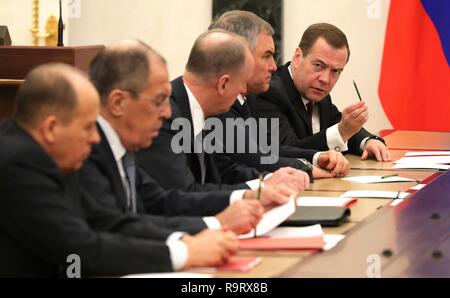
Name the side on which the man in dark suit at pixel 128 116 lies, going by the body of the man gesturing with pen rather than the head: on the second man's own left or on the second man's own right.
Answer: on the second man's own right

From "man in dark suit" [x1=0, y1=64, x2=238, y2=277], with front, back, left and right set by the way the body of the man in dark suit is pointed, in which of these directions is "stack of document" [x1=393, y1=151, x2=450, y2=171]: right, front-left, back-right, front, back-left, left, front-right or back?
front-left

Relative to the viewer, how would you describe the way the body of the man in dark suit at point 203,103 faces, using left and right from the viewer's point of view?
facing to the right of the viewer

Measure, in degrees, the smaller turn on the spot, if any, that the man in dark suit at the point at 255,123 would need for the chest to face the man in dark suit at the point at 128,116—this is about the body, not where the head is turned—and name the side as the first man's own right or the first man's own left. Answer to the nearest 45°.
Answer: approximately 90° to the first man's own right

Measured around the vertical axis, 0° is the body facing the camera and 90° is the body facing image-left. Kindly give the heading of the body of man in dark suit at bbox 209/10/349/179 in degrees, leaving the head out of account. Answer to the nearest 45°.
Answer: approximately 270°

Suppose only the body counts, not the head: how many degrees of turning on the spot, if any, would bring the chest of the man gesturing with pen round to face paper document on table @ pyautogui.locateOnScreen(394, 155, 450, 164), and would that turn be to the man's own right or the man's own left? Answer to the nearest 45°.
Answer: approximately 45° to the man's own left

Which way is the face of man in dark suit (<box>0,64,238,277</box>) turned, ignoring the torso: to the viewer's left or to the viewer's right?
to the viewer's right

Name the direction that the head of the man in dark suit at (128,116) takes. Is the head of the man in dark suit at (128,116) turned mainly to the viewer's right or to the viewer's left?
to the viewer's right

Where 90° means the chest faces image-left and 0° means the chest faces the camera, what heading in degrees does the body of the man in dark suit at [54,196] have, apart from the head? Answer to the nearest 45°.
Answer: approximately 270°

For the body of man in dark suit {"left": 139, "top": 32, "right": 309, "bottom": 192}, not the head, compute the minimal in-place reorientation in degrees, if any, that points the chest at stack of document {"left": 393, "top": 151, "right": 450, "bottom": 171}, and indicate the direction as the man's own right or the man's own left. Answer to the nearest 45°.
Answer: approximately 45° to the man's own left

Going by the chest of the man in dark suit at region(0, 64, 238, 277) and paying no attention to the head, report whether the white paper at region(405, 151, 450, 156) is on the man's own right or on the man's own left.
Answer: on the man's own left

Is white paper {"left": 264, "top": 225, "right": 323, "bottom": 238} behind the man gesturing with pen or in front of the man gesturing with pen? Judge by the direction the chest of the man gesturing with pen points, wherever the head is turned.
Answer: in front

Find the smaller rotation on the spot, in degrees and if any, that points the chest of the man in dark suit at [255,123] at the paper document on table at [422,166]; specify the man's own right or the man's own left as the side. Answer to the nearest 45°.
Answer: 0° — they already face it
